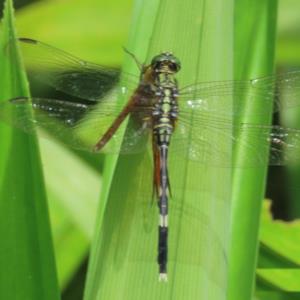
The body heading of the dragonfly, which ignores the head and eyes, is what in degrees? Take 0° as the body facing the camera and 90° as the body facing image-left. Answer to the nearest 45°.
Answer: approximately 180°
